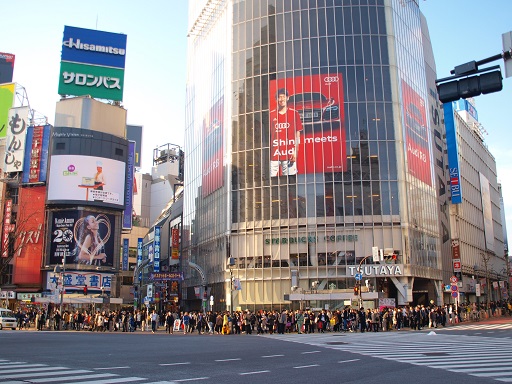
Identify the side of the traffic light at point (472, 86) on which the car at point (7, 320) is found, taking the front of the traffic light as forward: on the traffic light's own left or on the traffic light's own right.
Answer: on the traffic light's own left

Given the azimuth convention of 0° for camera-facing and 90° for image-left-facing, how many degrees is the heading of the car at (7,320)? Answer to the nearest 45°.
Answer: approximately 315°

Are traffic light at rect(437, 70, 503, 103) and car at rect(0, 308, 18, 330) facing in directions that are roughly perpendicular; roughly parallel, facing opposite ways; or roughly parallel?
roughly perpendicular

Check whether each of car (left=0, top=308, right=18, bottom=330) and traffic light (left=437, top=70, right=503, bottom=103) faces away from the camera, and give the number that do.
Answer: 1

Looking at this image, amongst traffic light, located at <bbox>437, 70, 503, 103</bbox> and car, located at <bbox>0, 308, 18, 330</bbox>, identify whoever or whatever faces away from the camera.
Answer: the traffic light

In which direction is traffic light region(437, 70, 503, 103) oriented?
away from the camera

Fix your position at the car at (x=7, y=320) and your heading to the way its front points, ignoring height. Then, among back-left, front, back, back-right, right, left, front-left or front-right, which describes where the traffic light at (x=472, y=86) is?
front-right
